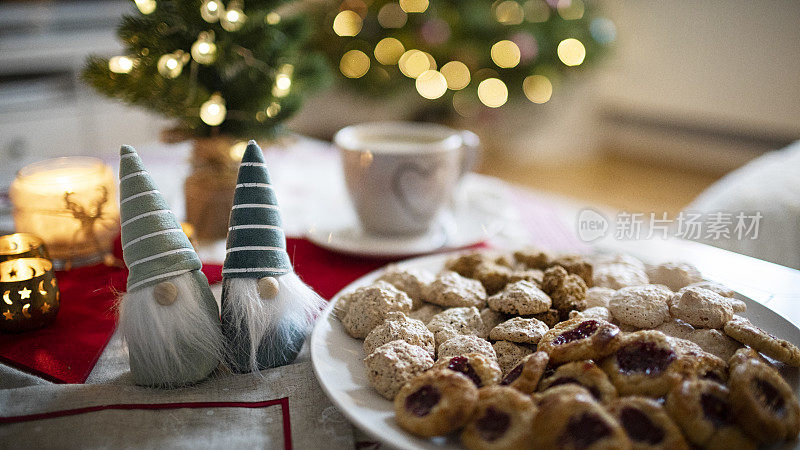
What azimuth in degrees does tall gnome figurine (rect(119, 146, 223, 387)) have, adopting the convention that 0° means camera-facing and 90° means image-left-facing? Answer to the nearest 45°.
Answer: approximately 0°

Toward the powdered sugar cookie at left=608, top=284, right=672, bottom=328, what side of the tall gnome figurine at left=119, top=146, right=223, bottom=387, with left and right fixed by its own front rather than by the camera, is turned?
left
